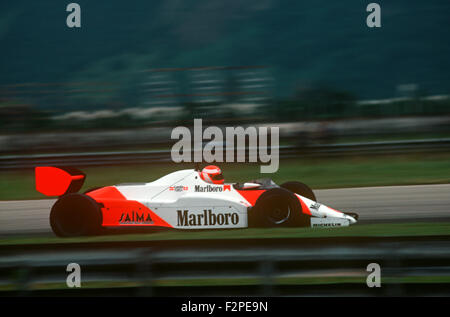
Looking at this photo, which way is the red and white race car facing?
to the viewer's right

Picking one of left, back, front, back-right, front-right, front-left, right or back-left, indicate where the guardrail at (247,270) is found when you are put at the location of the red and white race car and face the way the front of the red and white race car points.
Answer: right
